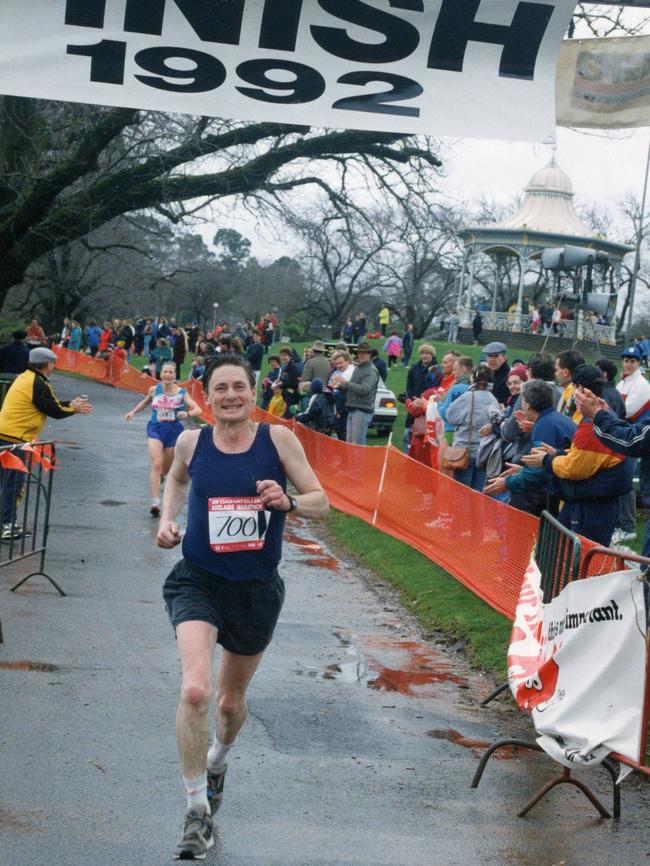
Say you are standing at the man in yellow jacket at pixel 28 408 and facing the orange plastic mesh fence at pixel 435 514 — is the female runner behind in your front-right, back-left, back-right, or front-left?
front-left

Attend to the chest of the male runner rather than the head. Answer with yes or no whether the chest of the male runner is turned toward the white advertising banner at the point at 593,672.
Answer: no

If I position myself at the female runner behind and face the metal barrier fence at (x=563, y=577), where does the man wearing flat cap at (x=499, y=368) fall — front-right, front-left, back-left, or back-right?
front-left

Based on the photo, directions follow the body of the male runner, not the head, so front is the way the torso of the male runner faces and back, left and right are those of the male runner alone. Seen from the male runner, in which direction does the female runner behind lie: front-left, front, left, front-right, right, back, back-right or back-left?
back

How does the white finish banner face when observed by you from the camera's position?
facing the viewer

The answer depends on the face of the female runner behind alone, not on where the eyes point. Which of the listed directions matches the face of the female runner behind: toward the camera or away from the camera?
toward the camera

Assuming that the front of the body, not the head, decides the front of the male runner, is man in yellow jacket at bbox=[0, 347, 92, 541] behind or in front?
behind

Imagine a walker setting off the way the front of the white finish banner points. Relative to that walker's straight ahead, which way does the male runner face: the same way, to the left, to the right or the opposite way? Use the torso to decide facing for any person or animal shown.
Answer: the same way

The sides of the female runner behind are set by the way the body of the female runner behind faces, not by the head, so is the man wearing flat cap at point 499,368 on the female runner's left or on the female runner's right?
on the female runner's left

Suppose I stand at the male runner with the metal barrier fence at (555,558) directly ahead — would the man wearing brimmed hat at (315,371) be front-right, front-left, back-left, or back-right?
front-left

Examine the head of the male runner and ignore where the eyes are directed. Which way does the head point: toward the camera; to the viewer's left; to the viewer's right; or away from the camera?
toward the camera

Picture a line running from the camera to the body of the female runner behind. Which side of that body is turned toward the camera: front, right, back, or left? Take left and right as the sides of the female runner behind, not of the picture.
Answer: front

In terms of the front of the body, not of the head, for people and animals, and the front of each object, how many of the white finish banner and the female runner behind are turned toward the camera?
2

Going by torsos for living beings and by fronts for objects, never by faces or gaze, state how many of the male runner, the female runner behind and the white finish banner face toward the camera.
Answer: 3

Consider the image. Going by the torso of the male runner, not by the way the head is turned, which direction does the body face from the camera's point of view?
toward the camera

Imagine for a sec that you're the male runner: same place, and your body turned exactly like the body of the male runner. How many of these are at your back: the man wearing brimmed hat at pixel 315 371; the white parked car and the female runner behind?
3
